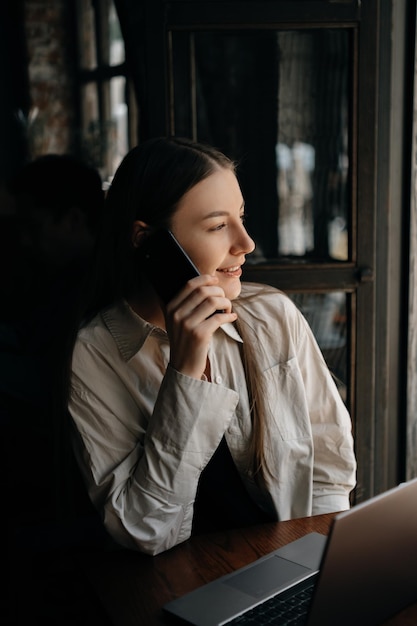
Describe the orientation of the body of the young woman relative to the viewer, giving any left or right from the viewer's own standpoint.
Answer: facing the viewer and to the right of the viewer

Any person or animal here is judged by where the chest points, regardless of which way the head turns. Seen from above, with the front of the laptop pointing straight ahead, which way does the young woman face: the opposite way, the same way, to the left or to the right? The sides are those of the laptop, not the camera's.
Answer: the opposite way

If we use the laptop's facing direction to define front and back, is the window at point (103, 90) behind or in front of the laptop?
in front

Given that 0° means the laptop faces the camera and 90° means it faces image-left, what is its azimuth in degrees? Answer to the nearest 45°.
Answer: approximately 135°

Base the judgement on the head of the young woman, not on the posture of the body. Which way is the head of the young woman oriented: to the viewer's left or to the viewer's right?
to the viewer's right
